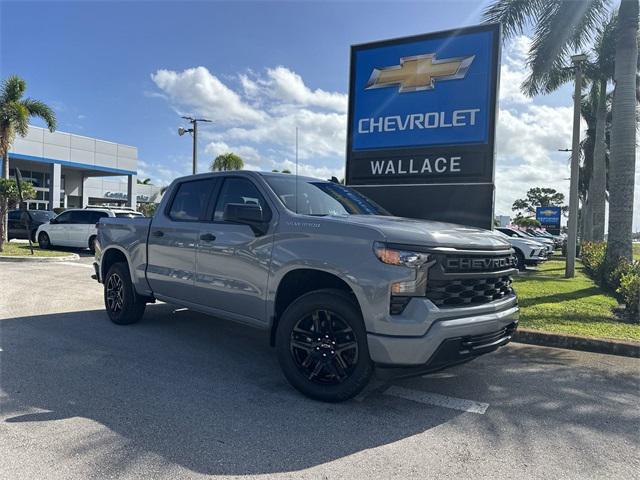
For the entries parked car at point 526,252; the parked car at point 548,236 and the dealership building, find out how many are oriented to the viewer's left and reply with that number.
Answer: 0

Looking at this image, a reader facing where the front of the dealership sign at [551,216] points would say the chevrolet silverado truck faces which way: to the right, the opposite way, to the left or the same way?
to the left

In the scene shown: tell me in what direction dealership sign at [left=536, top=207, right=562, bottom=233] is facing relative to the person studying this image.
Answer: facing the viewer

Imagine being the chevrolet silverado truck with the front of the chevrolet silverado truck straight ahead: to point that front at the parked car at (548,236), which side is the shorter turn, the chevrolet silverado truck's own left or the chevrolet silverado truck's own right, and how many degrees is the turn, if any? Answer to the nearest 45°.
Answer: approximately 90° to the chevrolet silverado truck's own left

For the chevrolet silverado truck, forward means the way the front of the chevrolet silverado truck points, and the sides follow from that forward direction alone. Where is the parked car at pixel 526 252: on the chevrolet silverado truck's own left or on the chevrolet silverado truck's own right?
on the chevrolet silverado truck's own left

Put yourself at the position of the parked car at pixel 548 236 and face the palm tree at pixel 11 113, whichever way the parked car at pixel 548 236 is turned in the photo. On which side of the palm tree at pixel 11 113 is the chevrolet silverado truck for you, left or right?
left

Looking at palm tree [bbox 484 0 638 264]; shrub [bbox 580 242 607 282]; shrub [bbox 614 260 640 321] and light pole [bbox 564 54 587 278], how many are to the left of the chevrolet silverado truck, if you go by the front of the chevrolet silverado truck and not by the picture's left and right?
4

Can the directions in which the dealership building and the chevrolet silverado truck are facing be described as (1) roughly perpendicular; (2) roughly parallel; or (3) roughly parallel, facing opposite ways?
roughly parallel

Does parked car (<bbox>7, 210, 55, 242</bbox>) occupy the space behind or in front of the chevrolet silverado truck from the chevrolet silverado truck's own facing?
behind

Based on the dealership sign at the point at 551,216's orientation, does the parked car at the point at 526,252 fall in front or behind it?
in front

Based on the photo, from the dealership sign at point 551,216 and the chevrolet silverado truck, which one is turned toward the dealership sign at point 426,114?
the dealership sign at point 551,216
